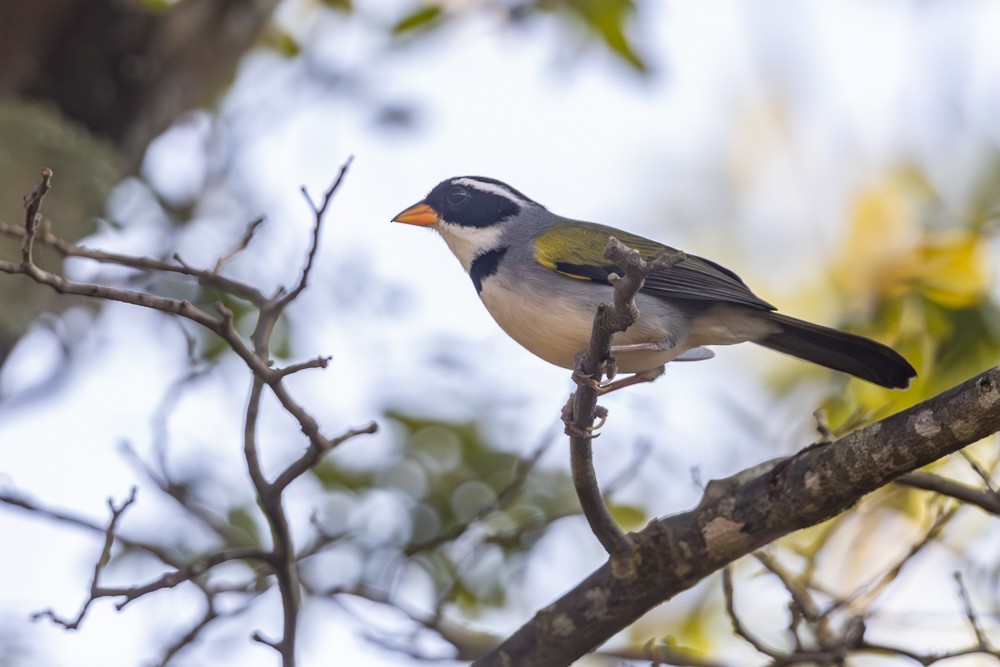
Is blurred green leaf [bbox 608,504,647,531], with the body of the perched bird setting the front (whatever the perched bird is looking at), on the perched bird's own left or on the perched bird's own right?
on the perched bird's own right

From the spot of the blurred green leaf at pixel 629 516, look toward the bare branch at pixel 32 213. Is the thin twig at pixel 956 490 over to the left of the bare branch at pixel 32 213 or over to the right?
left

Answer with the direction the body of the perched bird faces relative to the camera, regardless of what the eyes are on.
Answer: to the viewer's left
